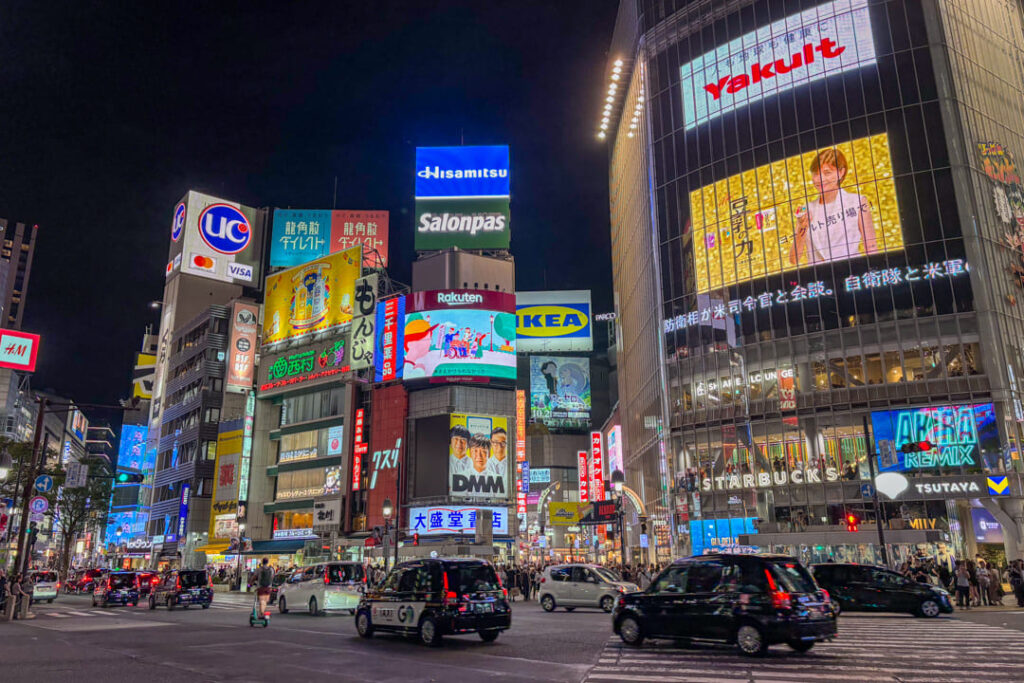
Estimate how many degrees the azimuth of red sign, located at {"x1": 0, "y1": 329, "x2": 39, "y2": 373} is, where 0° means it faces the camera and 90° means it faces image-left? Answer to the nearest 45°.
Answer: approximately 0°

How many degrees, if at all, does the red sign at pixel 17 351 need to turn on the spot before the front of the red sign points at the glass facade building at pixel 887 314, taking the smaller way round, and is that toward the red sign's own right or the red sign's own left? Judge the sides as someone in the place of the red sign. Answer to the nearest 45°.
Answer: approximately 45° to the red sign's own left

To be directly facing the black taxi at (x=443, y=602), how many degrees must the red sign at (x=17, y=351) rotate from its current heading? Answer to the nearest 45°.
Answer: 0° — it already faces it

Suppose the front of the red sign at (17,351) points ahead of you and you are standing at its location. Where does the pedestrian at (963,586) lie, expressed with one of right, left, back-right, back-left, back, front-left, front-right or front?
front-left

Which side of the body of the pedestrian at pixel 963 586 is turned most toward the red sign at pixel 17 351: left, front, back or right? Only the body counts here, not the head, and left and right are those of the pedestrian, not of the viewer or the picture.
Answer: right

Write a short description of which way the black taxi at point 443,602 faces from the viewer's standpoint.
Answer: facing away from the viewer and to the left of the viewer

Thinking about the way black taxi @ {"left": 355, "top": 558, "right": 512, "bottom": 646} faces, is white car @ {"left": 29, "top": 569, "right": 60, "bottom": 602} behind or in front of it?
in front

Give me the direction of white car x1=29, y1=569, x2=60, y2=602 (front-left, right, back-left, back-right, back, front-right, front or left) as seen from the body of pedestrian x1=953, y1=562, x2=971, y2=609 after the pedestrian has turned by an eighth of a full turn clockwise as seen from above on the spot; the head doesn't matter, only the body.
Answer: front-right

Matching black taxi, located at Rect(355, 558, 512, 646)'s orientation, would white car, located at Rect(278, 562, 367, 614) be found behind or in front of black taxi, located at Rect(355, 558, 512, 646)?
in front

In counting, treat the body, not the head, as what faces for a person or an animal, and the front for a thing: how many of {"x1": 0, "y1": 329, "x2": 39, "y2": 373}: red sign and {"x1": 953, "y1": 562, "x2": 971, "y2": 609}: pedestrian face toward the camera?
2

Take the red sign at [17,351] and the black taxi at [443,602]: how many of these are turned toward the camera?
1

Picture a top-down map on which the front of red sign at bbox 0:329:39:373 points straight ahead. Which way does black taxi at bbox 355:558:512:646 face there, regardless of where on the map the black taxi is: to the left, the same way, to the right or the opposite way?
the opposite way
